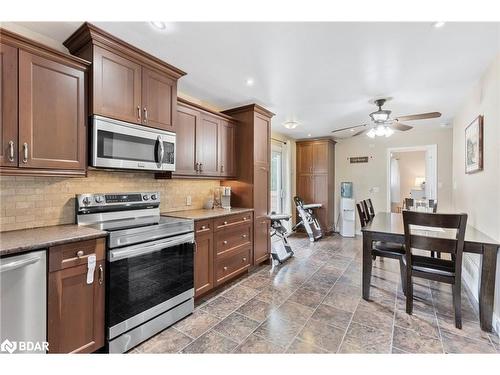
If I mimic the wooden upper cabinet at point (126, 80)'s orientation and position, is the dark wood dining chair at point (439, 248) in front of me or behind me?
in front

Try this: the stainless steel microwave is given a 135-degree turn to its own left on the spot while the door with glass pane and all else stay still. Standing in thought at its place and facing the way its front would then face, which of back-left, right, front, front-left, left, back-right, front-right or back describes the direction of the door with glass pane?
front-right

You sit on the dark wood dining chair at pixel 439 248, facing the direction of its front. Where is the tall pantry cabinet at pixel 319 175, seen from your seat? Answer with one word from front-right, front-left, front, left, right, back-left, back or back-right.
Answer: front-left

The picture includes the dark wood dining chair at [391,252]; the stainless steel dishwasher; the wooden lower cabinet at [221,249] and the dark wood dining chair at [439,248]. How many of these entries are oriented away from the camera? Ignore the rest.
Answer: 1

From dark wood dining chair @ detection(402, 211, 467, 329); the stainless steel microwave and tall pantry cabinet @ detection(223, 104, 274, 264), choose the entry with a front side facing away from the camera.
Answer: the dark wood dining chair

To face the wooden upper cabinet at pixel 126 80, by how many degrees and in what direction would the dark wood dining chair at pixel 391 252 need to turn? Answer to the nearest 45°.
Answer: approximately 135° to its right

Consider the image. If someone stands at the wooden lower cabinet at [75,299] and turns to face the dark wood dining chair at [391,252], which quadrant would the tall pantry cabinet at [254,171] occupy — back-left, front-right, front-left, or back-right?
front-left

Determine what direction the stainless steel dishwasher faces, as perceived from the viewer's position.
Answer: facing the viewer and to the right of the viewer

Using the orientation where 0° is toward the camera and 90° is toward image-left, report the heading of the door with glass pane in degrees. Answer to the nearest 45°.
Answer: approximately 315°

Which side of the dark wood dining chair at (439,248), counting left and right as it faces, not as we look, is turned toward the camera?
back

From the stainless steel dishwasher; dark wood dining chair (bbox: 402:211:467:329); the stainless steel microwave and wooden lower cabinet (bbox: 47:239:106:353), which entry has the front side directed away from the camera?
the dark wood dining chair

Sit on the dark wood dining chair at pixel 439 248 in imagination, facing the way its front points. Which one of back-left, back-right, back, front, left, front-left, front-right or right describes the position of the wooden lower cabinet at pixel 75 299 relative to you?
back-left

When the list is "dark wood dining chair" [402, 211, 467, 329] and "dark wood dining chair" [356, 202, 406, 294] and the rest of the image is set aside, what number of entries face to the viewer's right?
1

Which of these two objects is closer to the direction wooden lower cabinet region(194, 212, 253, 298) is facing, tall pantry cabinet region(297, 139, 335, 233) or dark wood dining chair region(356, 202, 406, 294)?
the dark wood dining chair

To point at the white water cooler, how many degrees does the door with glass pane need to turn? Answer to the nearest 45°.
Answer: approximately 45° to its left

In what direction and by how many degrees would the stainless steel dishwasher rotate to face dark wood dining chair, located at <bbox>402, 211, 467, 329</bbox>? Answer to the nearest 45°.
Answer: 0° — it already faces it
